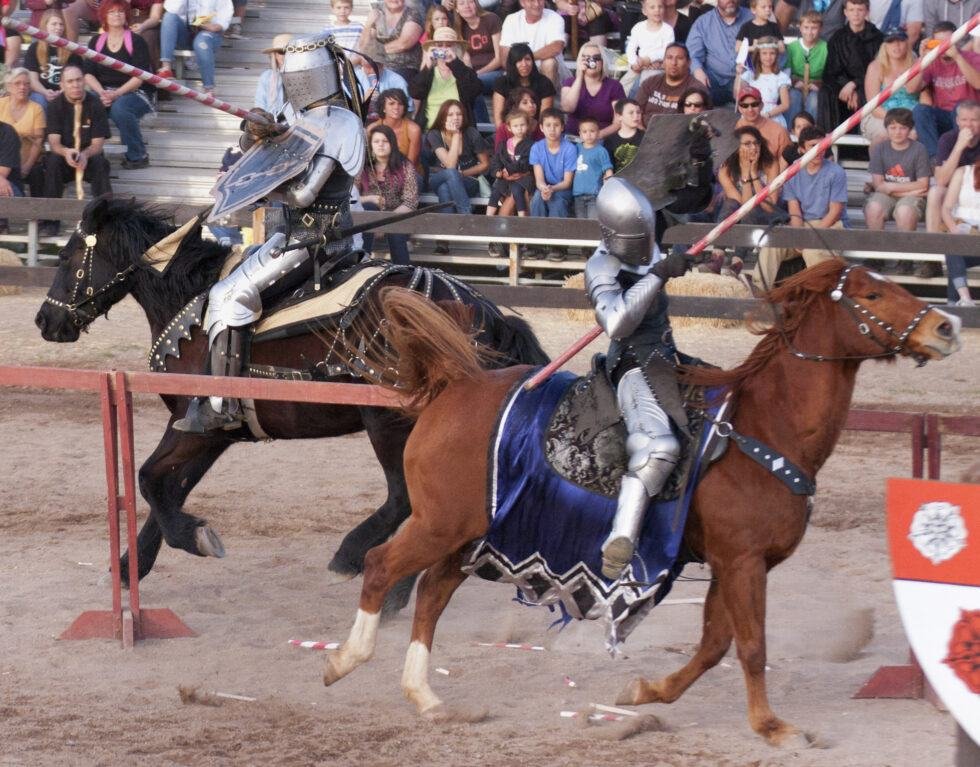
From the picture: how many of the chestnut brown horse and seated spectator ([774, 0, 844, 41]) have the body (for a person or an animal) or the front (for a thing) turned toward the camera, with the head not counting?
1

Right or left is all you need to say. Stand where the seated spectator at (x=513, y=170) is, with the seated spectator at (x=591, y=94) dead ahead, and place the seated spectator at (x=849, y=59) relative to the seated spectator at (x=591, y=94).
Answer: right

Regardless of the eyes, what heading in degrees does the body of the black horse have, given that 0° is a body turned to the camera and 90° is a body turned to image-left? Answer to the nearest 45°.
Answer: approximately 90°

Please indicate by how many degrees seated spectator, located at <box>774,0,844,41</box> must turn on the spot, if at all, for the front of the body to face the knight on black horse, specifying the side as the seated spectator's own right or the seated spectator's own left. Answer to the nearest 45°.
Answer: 0° — they already face them

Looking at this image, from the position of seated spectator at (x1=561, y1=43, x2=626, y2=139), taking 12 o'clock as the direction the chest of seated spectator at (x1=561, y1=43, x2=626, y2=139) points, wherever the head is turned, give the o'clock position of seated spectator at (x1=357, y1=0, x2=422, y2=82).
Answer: seated spectator at (x1=357, y1=0, x2=422, y2=82) is roughly at 4 o'clock from seated spectator at (x1=561, y1=43, x2=626, y2=139).

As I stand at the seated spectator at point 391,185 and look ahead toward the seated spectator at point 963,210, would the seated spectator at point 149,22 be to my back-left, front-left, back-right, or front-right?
back-left

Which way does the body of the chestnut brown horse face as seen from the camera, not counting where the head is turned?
to the viewer's right

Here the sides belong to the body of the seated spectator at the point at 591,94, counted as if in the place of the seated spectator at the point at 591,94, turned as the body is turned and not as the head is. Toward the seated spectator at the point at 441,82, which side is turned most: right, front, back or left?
right
